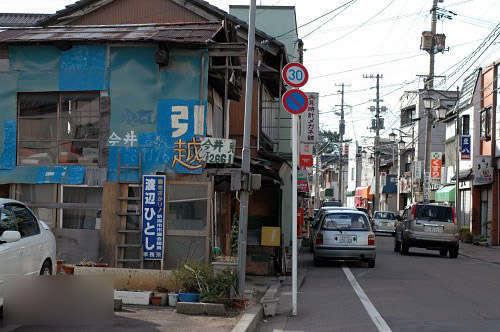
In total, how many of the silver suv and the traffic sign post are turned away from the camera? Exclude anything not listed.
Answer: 1

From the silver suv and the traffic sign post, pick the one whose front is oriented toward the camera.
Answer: the traffic sign post

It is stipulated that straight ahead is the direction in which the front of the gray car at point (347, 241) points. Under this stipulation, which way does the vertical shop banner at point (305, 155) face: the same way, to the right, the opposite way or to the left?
the opposite way

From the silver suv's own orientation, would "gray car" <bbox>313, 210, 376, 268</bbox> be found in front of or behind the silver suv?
behind

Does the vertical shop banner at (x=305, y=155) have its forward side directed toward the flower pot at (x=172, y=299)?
yes

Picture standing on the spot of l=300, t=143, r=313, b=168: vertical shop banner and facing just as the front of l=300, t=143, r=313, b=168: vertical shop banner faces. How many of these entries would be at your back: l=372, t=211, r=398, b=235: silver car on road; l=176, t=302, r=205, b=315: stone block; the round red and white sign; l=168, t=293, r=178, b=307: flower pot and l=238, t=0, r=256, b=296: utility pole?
1

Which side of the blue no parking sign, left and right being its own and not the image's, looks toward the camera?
front

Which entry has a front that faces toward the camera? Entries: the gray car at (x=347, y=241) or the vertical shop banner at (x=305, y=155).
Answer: the vertical shop banner

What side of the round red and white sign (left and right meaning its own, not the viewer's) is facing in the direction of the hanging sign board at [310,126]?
back

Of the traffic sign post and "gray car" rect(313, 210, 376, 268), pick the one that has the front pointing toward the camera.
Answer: the traffic sign post

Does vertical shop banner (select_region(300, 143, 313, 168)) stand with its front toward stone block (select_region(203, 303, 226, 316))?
yes

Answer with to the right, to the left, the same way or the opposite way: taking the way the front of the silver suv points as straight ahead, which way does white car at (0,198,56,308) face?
the opposite way

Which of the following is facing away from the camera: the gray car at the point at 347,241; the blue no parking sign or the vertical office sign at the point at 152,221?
the gray car

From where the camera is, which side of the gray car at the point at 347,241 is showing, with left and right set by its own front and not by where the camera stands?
back

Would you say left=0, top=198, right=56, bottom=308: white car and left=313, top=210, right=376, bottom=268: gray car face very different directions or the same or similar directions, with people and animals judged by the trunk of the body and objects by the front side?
very different directions

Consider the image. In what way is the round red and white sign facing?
toward the camera

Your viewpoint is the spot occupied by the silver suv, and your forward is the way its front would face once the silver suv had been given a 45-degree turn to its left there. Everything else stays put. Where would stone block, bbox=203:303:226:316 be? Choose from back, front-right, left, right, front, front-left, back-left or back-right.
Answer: back-left

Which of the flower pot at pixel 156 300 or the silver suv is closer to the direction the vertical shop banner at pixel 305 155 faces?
the flower pot

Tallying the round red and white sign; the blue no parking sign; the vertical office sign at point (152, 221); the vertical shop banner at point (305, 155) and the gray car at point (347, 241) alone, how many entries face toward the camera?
4
